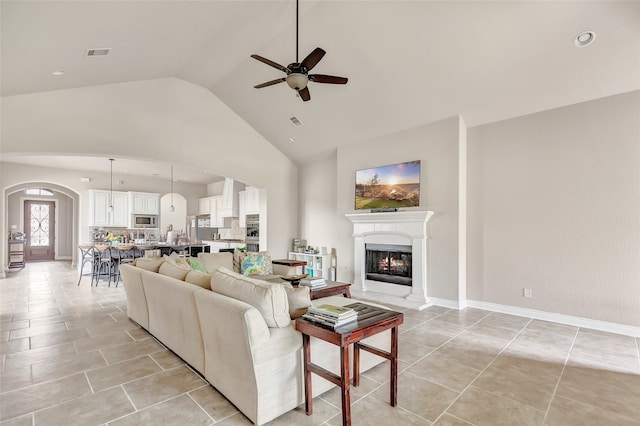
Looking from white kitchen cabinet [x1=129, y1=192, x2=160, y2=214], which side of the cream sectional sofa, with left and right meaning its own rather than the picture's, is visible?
left

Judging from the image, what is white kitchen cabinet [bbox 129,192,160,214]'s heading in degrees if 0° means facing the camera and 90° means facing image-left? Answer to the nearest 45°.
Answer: approximately 0°

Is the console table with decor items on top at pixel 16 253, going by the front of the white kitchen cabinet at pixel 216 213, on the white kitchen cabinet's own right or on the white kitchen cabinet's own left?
on the white kitchen cabinet's own right

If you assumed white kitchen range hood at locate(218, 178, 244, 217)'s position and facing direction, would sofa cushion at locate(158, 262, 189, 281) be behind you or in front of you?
in front

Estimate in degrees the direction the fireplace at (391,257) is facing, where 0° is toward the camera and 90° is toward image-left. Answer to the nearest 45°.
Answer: approximately 45°

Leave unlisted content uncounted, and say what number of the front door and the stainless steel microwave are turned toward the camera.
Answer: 2

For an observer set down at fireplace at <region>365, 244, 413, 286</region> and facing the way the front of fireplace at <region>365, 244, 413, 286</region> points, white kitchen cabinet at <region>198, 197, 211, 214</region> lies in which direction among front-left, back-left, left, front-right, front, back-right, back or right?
right

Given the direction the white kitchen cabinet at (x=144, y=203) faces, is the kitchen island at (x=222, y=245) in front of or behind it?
in front

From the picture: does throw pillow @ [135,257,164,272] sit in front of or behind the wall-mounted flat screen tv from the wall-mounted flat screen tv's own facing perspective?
in front

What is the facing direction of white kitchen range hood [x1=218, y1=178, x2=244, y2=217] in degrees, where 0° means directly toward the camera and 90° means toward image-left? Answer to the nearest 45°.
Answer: approximately 45°

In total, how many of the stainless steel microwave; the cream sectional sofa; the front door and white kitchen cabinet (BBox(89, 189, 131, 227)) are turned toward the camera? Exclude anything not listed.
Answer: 3

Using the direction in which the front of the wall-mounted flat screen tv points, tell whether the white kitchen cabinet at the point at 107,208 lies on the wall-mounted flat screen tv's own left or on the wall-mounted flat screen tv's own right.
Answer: on the wall-mounted flat screen tv's own right
